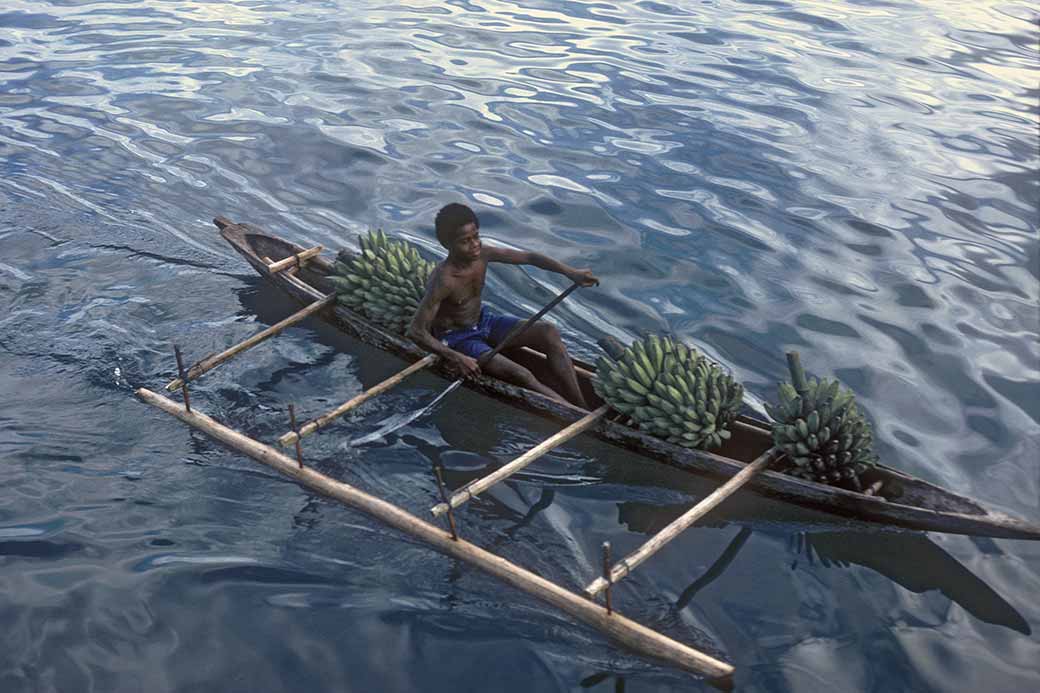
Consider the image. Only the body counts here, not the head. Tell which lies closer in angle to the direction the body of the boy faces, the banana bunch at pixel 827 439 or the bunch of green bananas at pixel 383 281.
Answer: the banana bunch

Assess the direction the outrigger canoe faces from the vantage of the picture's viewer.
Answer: facing the viewer and to the right of the viewer

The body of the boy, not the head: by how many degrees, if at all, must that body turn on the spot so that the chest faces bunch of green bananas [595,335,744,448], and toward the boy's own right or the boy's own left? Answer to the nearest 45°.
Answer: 0° — they already face it

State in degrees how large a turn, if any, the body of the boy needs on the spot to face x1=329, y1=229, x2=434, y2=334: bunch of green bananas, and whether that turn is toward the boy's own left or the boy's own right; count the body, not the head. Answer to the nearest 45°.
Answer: approximately 180°
